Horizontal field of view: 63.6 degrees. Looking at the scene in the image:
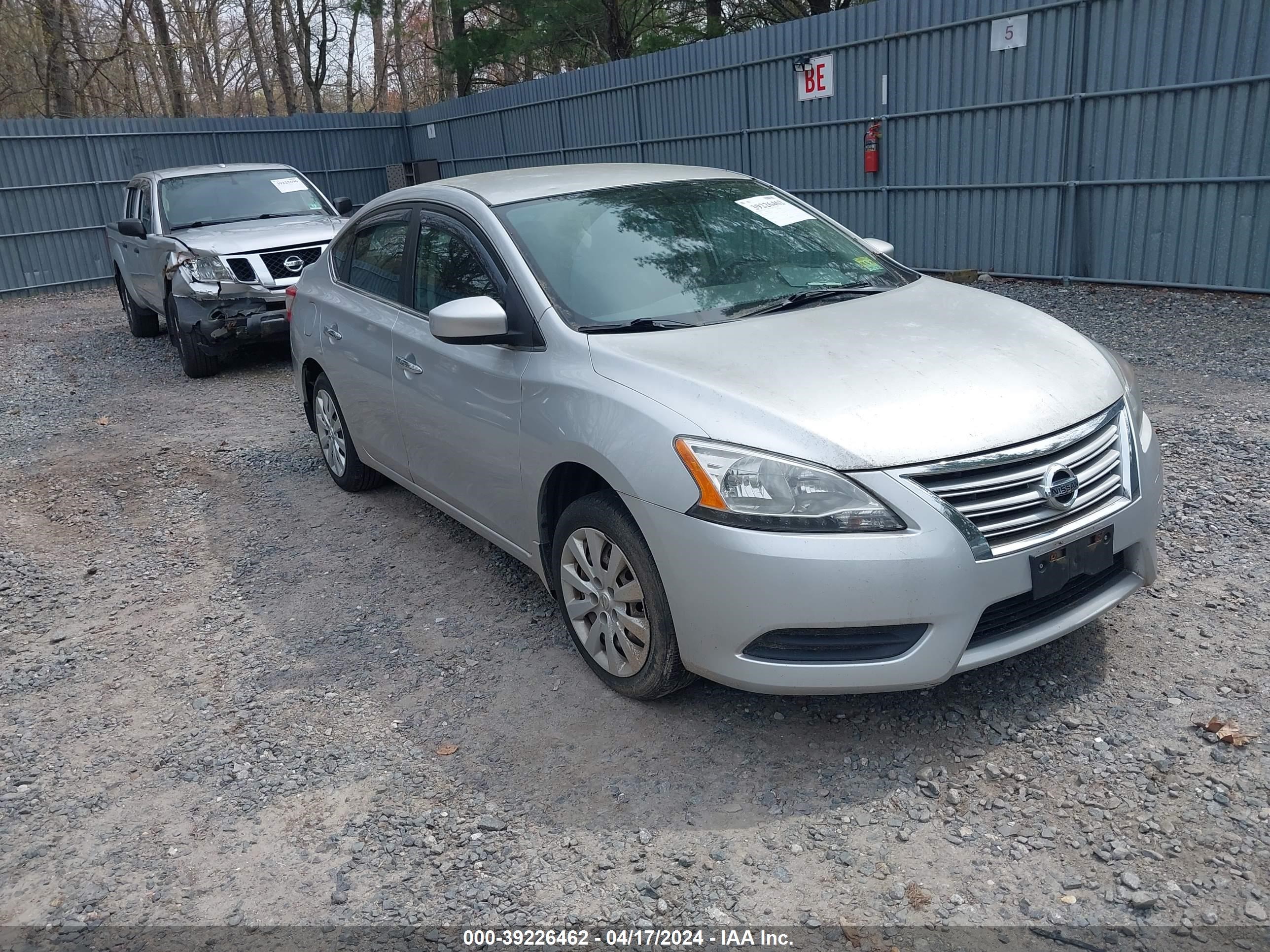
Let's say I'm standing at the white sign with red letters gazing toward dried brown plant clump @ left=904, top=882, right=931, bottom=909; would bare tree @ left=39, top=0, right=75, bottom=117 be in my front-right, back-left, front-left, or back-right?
back-right

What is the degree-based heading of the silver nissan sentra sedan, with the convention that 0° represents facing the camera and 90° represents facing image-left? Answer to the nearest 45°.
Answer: approximately 315°

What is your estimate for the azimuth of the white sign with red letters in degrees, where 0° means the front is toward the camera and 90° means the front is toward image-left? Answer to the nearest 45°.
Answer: approximately 45°

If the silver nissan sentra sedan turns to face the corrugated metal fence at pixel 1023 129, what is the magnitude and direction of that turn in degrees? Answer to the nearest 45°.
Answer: approximately 135° to its left

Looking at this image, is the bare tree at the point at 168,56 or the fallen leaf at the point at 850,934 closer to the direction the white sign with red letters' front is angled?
the fallen leaf

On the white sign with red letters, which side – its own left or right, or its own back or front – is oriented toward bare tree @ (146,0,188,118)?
right

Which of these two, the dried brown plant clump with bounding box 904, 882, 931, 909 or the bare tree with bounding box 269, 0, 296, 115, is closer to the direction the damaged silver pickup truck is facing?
the dried brown plant clump

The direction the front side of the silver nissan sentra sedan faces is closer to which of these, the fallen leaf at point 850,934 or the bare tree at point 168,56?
the fallen leaf

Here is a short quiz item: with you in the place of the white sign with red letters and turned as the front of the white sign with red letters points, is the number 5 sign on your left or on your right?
on your left

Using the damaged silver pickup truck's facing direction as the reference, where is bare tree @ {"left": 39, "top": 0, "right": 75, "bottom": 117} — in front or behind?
behind

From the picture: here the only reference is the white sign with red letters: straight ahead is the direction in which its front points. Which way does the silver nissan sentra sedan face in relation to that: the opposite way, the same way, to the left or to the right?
to the left

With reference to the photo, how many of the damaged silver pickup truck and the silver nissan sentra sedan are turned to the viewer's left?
0

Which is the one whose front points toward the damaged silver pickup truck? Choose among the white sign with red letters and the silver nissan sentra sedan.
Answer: the white sign with red letters

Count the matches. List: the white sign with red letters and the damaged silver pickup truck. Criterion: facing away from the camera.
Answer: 0

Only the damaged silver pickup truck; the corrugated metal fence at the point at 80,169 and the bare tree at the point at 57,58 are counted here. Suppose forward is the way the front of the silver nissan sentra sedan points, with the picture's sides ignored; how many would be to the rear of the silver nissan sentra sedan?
3

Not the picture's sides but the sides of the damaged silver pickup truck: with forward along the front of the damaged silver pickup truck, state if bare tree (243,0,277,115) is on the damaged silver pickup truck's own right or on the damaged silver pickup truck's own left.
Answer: on the damaged silver pickup truck's own left

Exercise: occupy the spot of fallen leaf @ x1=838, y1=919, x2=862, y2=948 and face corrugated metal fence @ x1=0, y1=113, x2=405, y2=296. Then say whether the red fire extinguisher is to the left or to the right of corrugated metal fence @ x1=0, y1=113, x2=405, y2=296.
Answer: right
